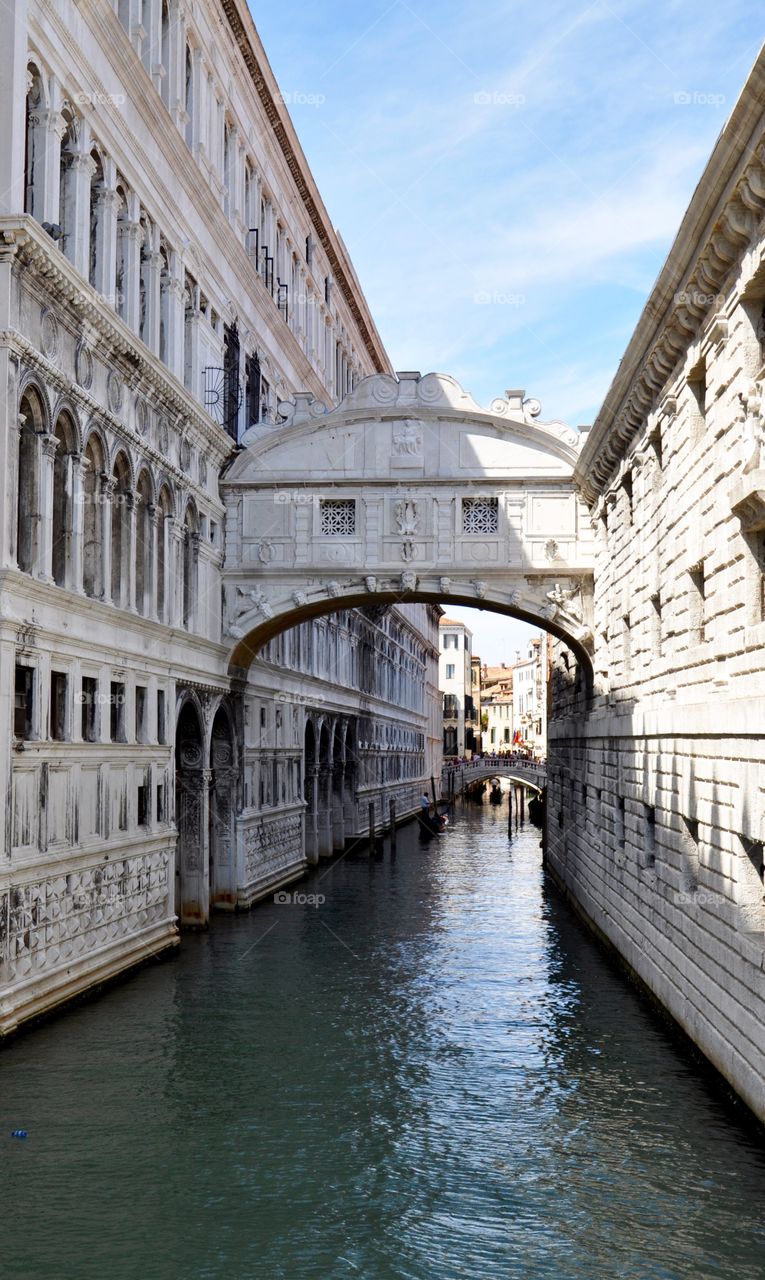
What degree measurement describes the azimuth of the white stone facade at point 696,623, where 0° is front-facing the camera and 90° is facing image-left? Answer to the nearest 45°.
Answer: approximately 90°

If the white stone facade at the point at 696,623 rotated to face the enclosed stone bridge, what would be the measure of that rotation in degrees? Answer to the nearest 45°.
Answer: approximately 45° to its right

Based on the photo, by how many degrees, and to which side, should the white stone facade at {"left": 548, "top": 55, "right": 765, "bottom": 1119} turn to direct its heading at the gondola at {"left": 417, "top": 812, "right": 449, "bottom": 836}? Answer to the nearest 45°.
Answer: approximately 90° to its right
